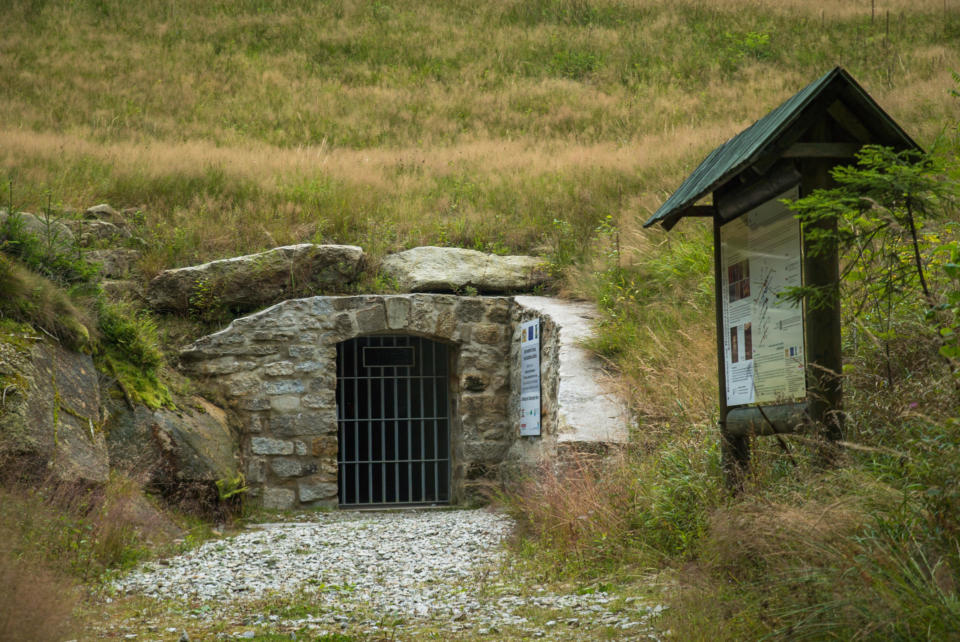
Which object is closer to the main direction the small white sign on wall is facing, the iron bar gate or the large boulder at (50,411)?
the large boulder

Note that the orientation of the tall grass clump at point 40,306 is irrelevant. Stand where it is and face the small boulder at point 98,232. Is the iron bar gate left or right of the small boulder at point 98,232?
right

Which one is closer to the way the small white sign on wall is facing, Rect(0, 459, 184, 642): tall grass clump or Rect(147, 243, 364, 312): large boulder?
the tall grass clump

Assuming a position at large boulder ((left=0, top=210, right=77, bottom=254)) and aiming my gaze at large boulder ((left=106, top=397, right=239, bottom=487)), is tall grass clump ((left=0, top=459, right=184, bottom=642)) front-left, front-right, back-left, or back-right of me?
front-right

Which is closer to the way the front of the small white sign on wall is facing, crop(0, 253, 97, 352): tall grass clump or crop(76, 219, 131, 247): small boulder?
the tall grass clump

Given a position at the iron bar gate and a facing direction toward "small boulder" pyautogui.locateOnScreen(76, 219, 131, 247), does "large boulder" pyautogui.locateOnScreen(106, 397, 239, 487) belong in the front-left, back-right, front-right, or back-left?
front-left
